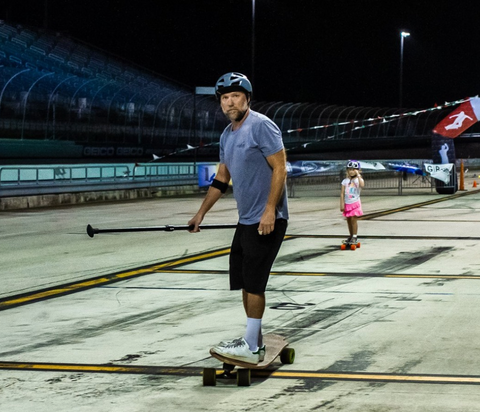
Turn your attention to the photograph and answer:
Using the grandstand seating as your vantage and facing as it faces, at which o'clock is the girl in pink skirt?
The girl in pink skirt is roughly at 1 o'clock from the grandstand seating.

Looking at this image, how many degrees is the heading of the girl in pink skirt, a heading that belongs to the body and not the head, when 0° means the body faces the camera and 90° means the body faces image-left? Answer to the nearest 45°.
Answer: approximately 45°

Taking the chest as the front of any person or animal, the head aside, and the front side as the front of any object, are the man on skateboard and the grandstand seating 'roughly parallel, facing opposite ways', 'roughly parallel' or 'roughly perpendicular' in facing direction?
roughly perpendicular

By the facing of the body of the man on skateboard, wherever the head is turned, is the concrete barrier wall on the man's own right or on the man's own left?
on the man's own right

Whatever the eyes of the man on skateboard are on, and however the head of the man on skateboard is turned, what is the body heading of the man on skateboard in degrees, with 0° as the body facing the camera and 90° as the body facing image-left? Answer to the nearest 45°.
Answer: approximately 45°

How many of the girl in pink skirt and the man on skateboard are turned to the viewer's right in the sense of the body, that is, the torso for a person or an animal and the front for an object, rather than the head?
0

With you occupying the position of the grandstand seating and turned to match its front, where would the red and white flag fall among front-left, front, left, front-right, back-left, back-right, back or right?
front

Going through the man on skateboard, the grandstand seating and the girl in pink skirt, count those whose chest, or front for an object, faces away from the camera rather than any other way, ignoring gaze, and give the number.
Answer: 0

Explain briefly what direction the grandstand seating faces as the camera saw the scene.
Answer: facing the viewer and to the right of the viewer

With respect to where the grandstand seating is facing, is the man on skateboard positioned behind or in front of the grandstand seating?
in front

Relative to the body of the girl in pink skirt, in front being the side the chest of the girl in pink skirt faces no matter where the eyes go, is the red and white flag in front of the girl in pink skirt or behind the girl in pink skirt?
behind

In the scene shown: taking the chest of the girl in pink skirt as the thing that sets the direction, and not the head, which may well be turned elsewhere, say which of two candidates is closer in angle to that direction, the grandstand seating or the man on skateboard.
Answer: the man on skateboard

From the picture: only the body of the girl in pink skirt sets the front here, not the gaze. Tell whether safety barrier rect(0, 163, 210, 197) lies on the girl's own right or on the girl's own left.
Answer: on the girl's own right

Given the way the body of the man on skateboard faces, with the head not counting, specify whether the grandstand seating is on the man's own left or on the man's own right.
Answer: on the man's own right

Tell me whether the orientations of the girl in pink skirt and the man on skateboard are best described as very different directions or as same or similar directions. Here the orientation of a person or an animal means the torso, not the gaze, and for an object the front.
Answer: same or similar directions

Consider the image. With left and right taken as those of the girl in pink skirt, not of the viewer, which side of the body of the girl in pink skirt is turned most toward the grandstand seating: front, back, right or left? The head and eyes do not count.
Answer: back
